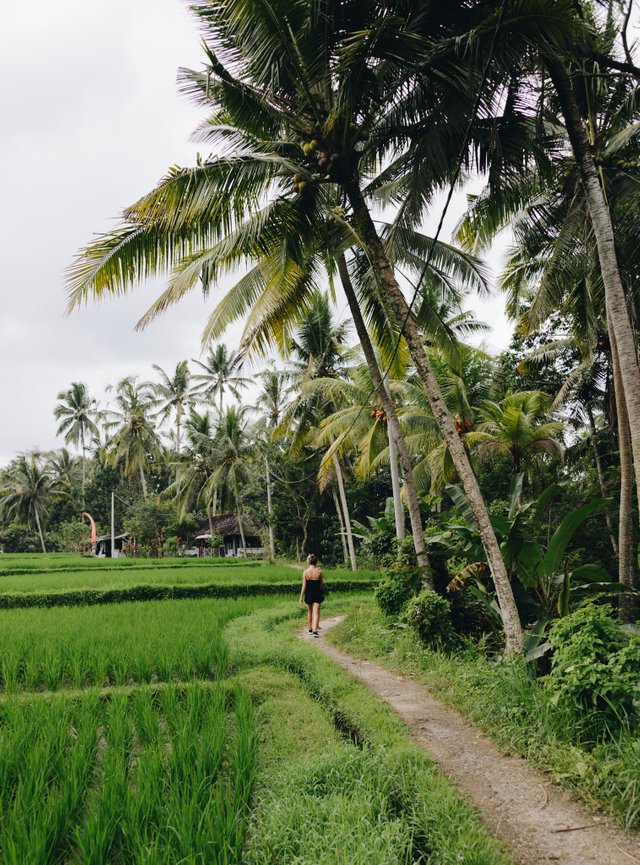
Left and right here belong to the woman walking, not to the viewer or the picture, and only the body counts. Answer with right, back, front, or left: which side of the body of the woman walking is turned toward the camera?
back

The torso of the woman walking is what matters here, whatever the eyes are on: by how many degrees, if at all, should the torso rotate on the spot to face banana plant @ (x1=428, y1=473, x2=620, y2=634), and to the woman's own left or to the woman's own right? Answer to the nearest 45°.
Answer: approximately 135° to the woman's own right

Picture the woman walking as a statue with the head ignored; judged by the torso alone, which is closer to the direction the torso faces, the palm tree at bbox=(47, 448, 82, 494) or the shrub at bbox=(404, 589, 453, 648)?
the palm tree

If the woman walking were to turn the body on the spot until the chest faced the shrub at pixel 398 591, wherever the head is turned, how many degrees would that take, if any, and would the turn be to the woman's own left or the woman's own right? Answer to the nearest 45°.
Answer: approximately 90° to the woman's own right

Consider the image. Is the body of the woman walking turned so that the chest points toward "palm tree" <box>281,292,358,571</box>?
yes

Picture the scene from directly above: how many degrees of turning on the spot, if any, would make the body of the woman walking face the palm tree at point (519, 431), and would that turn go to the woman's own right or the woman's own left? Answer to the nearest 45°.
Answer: approximately 45° to the woman's own right

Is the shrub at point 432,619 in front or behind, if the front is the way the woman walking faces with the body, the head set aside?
behind

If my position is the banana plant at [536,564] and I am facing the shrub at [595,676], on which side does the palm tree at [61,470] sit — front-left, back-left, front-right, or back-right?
back-right
